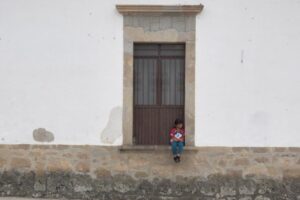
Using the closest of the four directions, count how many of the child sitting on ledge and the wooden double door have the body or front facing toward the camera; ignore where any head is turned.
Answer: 2

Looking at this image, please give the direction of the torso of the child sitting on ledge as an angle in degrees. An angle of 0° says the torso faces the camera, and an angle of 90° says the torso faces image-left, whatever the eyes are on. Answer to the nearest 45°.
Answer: approximately 0°
